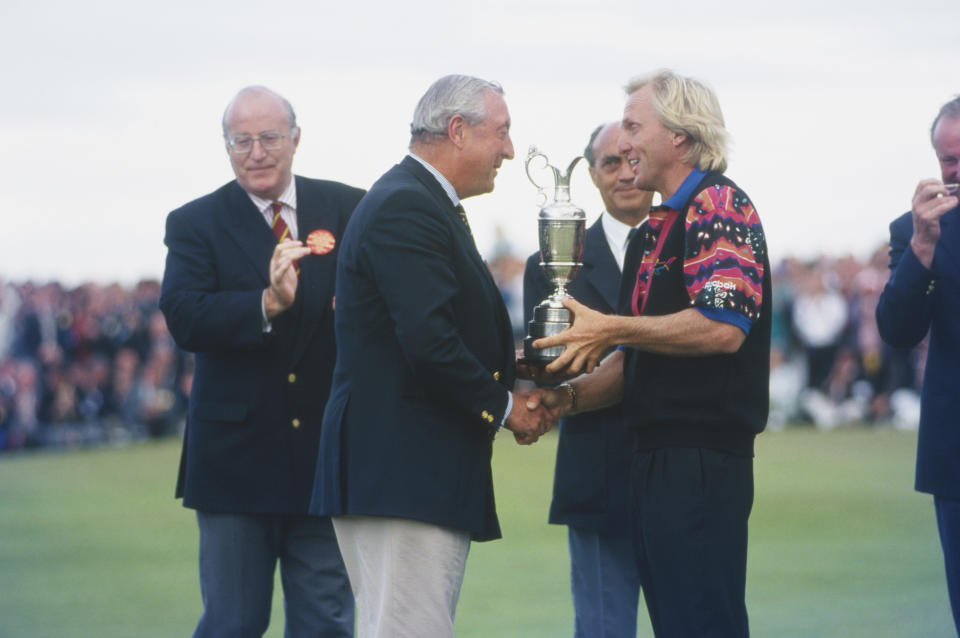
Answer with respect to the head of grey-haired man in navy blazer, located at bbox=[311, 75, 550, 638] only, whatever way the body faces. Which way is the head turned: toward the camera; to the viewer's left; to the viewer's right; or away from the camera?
to the viewer's right

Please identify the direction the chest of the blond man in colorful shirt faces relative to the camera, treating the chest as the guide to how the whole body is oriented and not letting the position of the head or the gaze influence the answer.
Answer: to the viewer's left

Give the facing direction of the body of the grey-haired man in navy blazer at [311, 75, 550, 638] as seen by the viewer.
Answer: to the viewer's right

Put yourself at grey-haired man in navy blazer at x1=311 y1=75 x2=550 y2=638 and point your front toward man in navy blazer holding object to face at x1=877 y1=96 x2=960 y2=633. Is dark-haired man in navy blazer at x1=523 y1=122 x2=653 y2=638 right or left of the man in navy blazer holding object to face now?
left

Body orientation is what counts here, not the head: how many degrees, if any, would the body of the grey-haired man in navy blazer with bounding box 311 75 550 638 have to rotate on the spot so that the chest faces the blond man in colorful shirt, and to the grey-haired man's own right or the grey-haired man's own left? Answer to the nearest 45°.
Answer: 0° — they already face them

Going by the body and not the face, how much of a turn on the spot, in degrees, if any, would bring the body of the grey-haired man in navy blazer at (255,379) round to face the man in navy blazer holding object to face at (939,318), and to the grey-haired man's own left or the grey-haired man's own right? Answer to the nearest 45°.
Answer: approximately 45° to the grey-haired man's own left

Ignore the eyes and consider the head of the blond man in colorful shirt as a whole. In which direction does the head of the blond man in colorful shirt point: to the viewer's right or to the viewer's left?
to the viewer's left

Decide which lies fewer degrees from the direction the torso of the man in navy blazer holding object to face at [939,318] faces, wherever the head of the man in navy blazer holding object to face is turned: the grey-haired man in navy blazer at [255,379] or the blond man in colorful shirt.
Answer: the blond man in colorful shirt

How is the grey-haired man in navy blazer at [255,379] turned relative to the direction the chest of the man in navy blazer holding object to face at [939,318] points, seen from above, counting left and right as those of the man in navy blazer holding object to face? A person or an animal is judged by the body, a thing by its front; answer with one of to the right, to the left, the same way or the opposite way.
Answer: to the left

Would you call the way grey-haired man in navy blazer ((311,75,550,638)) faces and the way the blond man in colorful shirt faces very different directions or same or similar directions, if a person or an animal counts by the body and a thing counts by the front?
very different directions
